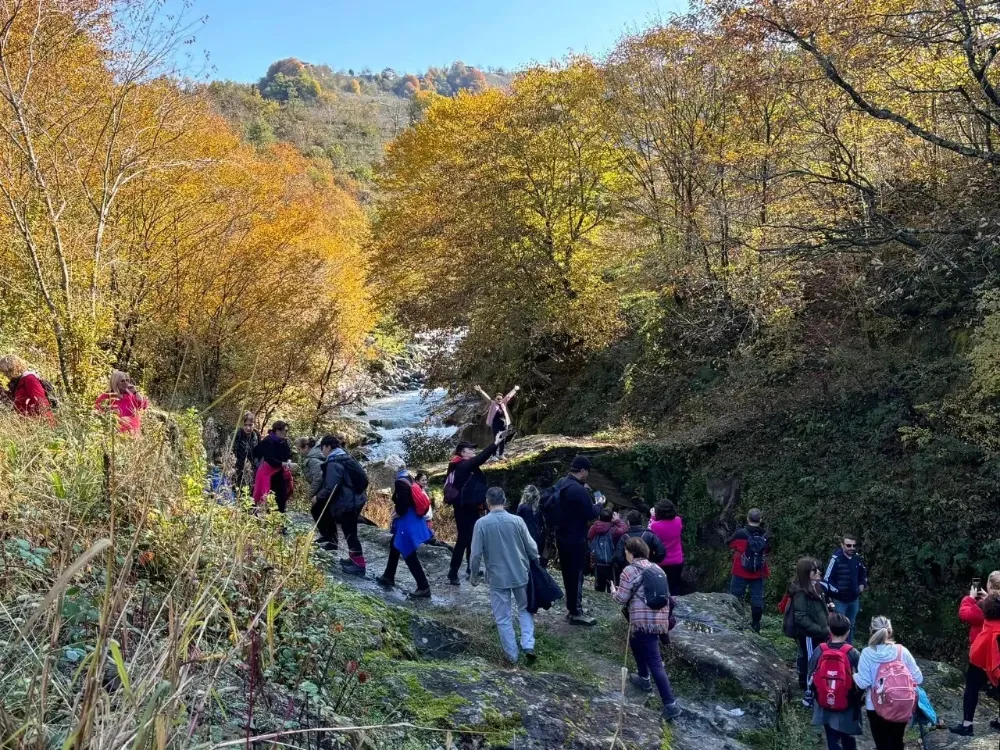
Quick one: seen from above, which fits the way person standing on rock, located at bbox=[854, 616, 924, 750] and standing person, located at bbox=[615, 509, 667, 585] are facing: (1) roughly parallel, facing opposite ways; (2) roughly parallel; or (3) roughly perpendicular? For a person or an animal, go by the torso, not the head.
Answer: roughly parallel

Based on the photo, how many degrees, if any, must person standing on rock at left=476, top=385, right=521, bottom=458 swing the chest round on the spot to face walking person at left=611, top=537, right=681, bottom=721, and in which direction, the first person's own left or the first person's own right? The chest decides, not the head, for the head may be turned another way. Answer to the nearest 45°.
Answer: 0° — they already face them

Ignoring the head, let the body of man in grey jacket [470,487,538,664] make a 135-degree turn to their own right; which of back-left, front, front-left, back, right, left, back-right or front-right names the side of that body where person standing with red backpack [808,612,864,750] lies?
front-left

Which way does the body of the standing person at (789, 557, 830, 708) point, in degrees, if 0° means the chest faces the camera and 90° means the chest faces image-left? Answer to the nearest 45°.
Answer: approximately 315°

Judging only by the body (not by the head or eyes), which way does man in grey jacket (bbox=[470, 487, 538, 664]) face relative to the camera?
away from the camera

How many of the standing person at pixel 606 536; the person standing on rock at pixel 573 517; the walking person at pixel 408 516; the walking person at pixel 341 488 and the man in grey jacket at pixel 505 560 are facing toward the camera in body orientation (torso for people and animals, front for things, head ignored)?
0

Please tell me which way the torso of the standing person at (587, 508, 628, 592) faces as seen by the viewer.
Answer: away from the camera

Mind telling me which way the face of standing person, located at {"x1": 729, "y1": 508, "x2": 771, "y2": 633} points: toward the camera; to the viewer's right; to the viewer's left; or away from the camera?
away from the camera

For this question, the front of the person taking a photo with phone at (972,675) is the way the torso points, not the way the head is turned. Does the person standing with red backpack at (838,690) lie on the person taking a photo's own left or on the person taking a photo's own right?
on the person taking a photo's own left

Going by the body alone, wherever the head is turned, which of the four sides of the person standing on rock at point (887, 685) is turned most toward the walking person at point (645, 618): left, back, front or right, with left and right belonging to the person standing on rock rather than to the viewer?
left

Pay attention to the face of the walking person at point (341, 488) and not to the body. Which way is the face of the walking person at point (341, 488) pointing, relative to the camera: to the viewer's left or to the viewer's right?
to the viewer's left

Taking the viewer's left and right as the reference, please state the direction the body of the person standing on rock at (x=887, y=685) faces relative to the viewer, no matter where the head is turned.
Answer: facing away from the viewer

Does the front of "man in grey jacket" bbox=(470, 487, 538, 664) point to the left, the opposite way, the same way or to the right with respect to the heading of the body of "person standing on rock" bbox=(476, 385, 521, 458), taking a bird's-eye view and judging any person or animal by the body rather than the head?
the opposite way

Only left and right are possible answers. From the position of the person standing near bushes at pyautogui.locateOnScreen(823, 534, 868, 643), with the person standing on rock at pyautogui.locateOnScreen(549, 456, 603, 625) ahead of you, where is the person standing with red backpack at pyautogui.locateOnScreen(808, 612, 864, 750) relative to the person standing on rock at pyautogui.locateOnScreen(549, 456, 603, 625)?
left
